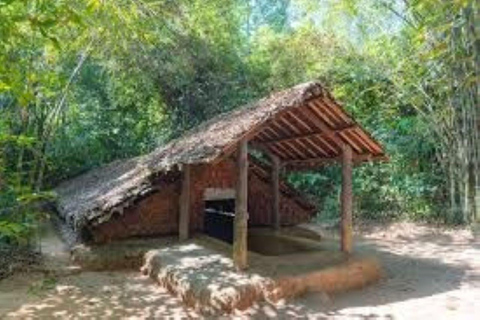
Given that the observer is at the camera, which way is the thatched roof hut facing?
facing the viewer and to the right of the viewer
